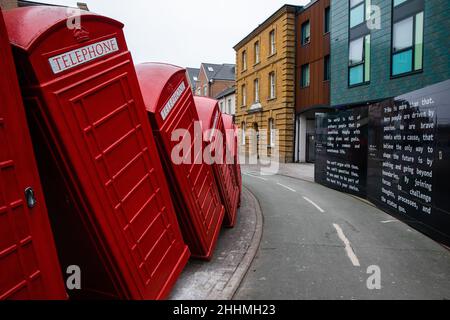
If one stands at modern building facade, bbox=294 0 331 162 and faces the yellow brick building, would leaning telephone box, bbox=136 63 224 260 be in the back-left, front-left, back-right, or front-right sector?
back-left

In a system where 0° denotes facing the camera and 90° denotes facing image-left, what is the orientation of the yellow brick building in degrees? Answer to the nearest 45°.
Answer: approximately 45°

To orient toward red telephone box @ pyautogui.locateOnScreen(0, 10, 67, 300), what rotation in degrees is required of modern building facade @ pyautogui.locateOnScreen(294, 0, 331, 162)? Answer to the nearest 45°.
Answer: approximately 45° to its left

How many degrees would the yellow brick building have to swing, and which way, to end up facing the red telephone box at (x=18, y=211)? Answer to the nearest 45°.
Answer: approximately 45° to its left

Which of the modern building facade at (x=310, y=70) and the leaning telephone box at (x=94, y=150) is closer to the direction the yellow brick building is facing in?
the leaning telephone box
